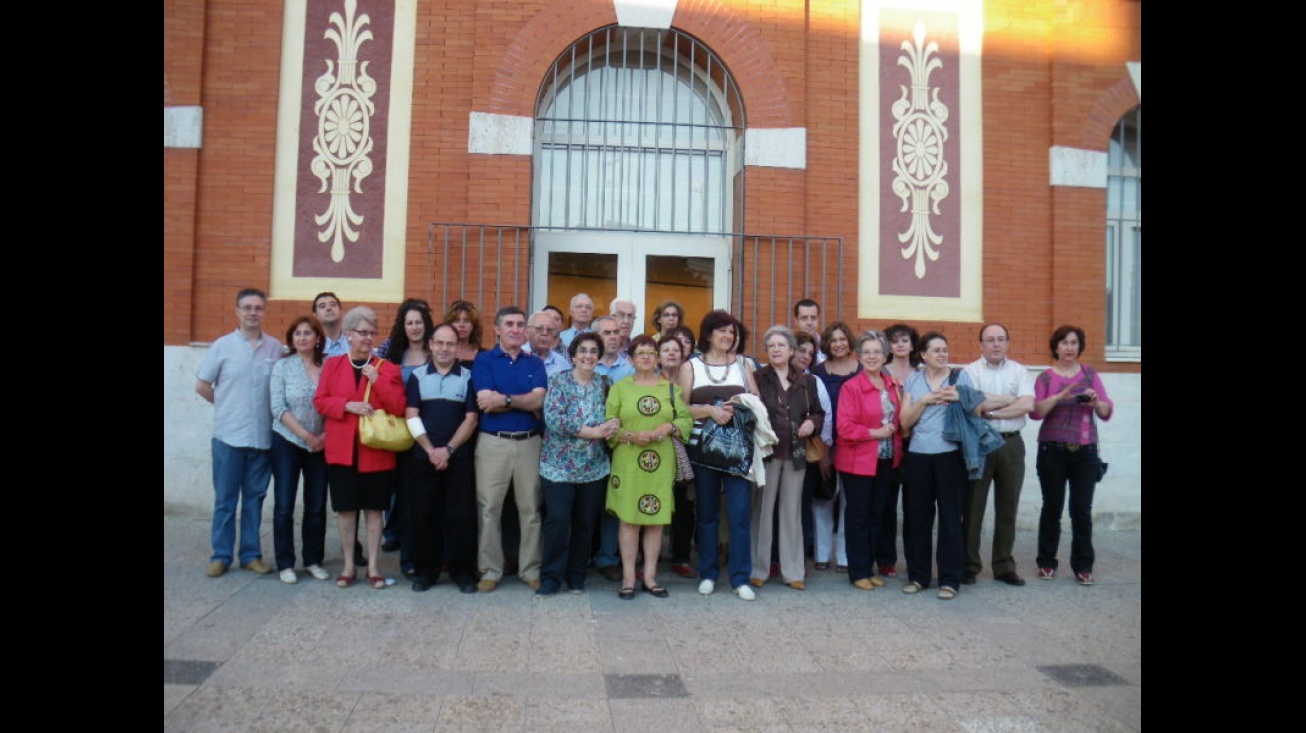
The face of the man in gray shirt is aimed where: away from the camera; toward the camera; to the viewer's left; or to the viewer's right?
toward the camera

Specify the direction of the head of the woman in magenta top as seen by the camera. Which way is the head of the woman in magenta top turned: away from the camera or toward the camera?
toward the camera

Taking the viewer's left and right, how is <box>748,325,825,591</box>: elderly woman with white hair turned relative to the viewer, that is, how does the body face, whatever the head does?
facing the viewer

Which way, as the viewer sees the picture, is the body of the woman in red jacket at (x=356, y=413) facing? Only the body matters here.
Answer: toward the camera

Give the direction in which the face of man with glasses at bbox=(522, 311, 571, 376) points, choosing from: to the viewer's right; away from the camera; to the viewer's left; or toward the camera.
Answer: toward the camera

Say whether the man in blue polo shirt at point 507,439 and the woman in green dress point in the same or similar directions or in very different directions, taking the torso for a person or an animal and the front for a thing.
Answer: same or similar directions

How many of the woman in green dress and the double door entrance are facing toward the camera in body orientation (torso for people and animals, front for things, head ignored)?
2

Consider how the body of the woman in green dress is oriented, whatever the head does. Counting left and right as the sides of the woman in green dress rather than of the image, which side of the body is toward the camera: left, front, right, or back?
front

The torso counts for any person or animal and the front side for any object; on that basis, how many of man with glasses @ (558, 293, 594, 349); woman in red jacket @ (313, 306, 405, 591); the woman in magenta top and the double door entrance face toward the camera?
4

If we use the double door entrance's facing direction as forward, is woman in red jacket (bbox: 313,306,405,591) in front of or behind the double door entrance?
in front

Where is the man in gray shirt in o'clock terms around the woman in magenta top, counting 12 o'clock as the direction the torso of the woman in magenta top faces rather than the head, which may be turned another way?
The man in gray shirt is roughly at 2 o'clock from the woman in magenta top.

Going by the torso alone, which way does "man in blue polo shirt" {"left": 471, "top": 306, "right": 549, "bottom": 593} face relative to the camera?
toward the camera

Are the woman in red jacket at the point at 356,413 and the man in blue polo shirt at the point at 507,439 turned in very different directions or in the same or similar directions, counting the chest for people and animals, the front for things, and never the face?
same or similar directions

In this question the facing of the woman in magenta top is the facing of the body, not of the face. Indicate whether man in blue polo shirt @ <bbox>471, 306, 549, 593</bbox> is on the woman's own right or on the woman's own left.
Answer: on the woman's own right

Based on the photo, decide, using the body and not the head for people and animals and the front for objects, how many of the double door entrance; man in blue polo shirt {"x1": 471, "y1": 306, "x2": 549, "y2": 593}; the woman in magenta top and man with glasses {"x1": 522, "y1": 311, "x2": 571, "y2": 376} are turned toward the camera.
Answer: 4

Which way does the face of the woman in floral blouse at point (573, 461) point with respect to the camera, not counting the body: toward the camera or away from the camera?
toward the camera
